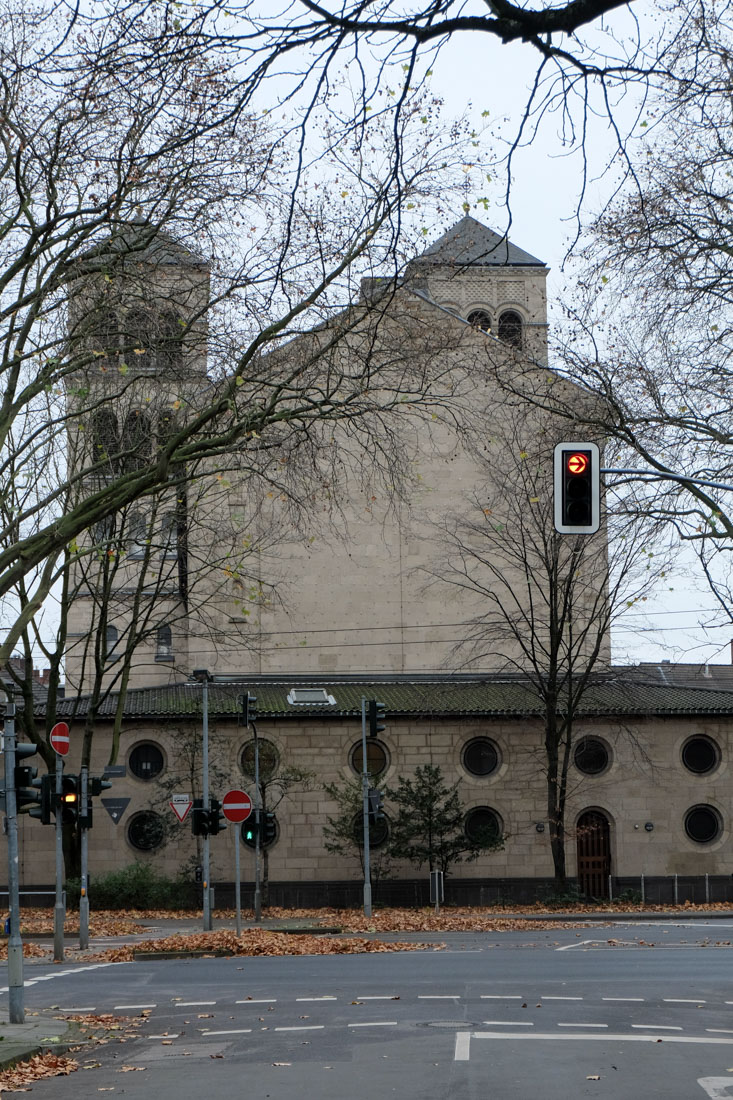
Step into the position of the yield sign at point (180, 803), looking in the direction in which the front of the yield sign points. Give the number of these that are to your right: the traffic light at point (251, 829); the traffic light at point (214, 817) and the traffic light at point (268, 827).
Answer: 0

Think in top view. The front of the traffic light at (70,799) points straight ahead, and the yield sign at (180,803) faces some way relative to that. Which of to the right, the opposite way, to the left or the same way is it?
the same way

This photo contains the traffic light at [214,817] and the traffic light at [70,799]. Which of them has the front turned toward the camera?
the traffic light at [70,799]

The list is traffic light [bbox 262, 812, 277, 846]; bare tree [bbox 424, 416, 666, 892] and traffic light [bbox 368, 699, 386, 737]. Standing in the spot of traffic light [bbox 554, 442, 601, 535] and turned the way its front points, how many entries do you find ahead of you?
0

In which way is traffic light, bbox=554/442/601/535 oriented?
toward the camera

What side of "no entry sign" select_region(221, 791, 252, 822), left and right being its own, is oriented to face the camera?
front

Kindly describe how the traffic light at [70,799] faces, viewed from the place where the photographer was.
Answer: facing the viewer

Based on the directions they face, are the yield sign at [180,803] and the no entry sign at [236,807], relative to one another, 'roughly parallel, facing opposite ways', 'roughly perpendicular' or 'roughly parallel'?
roughly parallel

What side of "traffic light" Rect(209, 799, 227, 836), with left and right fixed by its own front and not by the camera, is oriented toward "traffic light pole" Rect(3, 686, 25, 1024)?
right

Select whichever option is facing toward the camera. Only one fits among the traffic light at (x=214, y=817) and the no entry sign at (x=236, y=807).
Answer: the no entry sign

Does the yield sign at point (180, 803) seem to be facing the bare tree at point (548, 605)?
no

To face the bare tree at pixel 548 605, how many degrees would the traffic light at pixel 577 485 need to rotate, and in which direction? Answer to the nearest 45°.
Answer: approximately 180°

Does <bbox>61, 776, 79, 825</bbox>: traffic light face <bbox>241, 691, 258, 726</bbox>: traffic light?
no
